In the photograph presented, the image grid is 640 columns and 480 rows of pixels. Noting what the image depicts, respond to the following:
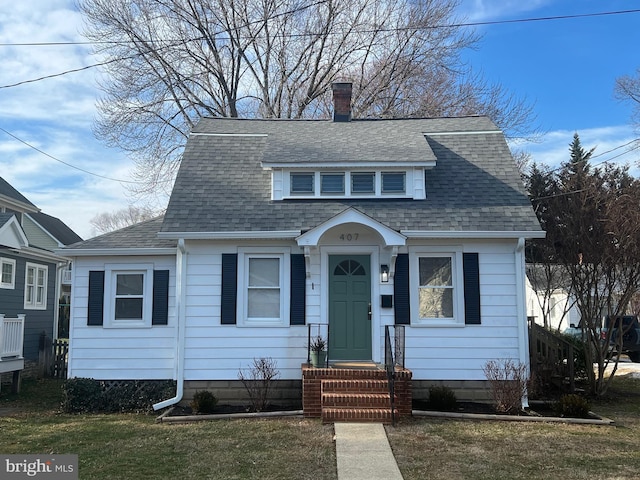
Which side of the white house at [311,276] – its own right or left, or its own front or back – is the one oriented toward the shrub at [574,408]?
left

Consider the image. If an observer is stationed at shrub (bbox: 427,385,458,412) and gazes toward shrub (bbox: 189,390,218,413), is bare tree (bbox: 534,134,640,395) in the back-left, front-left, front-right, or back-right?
back-right

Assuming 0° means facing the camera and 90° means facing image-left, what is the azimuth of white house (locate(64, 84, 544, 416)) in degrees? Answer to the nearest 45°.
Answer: approximately 0°

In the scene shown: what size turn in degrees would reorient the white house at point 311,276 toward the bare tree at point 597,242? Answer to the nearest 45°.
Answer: approximately 90° to its left
